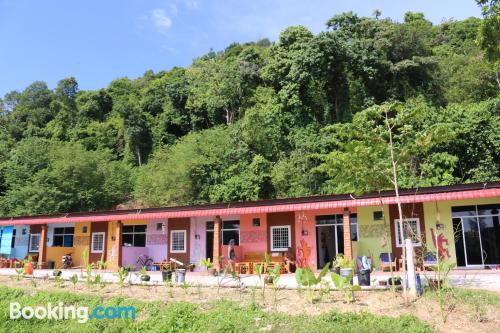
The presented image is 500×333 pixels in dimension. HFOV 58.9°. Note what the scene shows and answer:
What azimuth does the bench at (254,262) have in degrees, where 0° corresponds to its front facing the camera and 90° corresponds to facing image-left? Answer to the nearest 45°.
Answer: approximately 0°

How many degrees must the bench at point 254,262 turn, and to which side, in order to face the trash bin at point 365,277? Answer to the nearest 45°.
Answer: approximately 45° to its left

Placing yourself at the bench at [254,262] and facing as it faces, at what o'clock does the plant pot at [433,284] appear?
The plant pot is roughly at 11 o'clock from the bench.

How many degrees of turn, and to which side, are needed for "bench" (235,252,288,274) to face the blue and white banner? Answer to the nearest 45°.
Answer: approximately 135° to its right

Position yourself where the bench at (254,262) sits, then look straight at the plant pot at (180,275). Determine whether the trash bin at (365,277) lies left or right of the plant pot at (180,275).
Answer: left

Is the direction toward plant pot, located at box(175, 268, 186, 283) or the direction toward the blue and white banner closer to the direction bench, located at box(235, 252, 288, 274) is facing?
the plant pot

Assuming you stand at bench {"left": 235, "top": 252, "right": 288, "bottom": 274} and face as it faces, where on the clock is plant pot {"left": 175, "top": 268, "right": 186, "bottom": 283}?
The plant pot is roughly at 1 o'clock from the bench.

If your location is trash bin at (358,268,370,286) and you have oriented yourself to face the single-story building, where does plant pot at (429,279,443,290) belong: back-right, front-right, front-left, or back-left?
back-right

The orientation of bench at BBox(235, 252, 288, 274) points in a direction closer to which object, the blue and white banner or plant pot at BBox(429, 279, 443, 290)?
the plant pot
